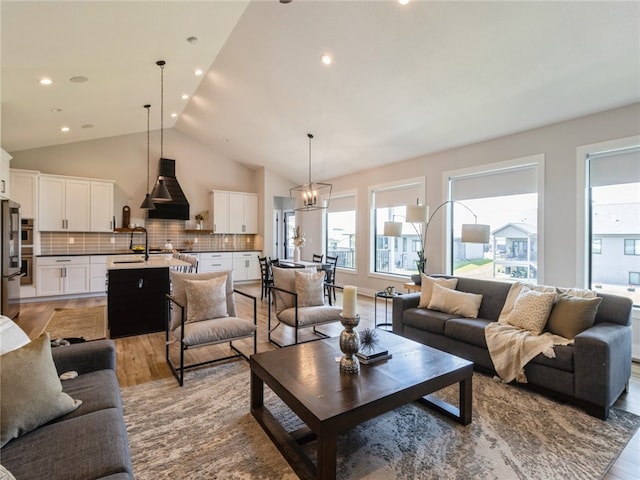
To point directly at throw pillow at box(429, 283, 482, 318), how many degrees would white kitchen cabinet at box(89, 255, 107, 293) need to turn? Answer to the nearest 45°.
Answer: approximately 45° to its left

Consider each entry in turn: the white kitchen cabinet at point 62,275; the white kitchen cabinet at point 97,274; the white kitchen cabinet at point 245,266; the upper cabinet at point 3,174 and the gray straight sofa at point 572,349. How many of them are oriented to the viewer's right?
1

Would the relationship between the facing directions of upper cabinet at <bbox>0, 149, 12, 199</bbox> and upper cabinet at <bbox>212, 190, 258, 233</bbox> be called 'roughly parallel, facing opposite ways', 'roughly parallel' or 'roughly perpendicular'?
roughly perpendicular

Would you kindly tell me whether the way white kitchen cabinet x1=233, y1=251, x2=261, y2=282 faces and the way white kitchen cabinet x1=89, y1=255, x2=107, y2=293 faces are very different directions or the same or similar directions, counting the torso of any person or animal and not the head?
same or similar directions

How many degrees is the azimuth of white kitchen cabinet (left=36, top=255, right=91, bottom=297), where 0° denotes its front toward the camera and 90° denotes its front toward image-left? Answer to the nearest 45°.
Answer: approximately 0°

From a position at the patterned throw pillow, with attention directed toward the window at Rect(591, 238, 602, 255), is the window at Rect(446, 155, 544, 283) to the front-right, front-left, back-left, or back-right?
front-left

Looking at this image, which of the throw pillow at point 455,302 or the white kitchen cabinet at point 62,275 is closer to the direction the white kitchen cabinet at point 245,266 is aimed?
the throw pillow

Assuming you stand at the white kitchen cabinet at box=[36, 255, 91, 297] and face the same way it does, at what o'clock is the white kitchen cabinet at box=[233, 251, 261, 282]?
the white kitchen cabinet at box=[233, 251, 261, 282] is roughly at 9 o'clock from the white kitchen cabinet at box=[36, 255, 91, 297].

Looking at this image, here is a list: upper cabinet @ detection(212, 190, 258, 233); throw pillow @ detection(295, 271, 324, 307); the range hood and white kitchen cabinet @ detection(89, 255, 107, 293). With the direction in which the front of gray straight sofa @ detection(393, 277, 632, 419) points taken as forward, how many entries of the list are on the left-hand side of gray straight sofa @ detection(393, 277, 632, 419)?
0

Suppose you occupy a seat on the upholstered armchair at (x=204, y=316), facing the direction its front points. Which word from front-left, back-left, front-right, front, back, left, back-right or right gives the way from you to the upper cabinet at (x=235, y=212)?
back-left

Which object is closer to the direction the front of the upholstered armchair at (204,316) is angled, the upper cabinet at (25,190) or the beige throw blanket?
the beige throw blanket

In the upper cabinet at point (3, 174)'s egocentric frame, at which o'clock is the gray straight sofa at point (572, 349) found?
The gray straight sofa is roughly at 2 o'clock from the upper cabinet.

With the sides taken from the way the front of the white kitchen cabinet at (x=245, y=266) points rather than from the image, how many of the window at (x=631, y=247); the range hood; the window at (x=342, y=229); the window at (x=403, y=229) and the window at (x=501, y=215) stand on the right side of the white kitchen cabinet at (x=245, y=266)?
1

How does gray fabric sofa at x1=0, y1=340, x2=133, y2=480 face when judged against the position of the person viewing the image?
facing to the right of the viewer

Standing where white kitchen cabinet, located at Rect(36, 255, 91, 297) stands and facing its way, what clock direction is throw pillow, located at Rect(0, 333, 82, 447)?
The throw pillow is roughly at 12 o'clock from the white kitchen cabinet.

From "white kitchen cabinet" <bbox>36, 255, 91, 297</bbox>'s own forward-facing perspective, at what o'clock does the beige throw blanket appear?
The beige throw blanket is roughly at 11 o'clock from the white kitchen cabinet.

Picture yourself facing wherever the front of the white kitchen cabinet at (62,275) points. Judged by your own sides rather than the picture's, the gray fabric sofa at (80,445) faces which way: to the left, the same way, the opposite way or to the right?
to the left

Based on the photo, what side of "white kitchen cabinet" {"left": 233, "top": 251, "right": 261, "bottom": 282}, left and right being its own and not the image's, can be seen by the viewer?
front

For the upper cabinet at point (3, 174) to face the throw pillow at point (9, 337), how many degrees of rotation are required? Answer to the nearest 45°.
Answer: approximately 90° to its right
